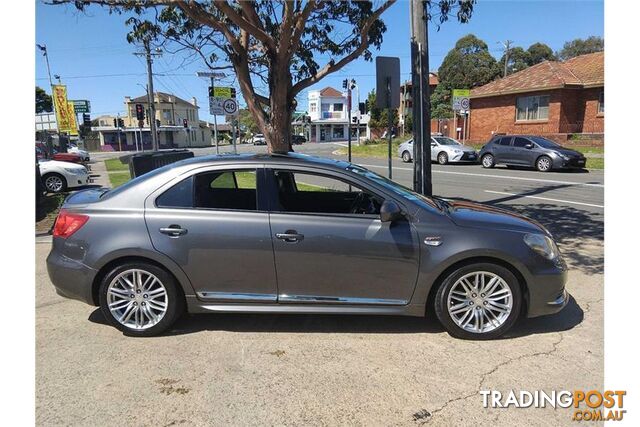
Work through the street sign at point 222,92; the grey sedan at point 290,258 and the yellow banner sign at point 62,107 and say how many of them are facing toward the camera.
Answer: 2

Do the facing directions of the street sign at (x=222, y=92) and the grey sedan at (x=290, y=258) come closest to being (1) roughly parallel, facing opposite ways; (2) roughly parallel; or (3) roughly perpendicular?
roughly perpendicular

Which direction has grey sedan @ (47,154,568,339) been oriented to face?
to the viewer's right

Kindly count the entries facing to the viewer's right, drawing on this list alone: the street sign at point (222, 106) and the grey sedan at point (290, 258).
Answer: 1

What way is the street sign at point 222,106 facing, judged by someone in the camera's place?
facing the viewer

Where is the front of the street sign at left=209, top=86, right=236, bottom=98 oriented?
toward the camera

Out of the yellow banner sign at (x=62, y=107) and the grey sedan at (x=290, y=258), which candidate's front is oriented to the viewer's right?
the grey sedan

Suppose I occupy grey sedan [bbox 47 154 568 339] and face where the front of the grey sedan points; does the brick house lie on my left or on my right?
on my left

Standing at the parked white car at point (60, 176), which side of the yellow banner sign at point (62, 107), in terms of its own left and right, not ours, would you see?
front

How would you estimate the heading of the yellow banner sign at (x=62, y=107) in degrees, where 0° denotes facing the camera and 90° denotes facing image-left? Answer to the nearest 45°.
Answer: approximately 0°
